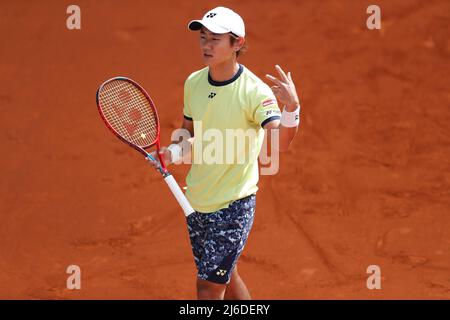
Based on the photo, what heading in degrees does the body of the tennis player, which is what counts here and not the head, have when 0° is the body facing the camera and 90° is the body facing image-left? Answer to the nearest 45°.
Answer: approximately 45°
